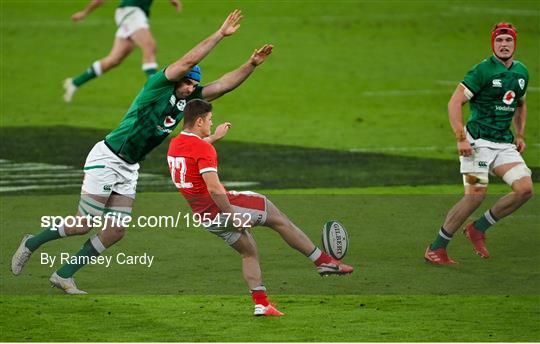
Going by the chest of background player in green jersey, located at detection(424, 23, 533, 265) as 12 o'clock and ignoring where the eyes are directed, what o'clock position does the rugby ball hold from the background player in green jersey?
The rugby ball is roughly at 3 o'clock from the background player in green jersey.

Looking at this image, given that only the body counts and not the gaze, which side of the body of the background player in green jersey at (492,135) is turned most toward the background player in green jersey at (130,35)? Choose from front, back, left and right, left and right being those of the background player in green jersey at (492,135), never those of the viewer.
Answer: back
